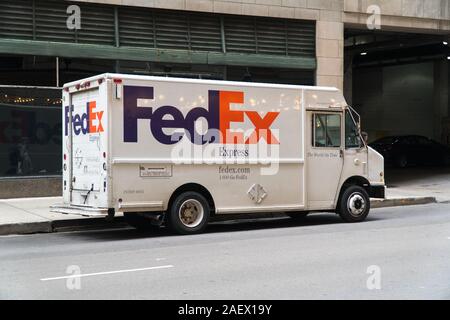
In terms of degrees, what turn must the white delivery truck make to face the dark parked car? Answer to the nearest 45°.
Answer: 0° — it already faces it

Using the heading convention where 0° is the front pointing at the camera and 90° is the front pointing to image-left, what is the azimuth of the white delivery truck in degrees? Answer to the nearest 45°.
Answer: approximately 225°
